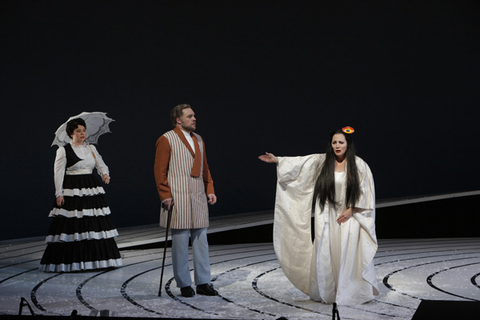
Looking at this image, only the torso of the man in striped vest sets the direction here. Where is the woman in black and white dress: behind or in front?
behind

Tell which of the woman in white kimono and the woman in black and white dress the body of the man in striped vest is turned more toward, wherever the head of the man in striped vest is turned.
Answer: the woman in white kimono

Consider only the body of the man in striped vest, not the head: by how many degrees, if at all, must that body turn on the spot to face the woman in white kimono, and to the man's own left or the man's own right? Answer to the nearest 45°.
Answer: approximately 45° to the man's own left

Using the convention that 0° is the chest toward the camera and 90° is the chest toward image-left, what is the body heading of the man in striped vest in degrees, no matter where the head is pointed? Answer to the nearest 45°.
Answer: approximately 315°
